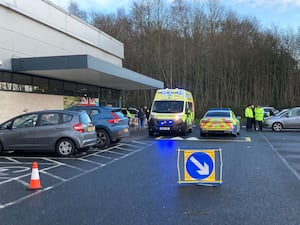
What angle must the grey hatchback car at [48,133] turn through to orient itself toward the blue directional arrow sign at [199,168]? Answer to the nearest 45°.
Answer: approximately 180°

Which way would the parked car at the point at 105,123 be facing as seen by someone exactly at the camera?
facing away from the viewer and to the left of the viewer

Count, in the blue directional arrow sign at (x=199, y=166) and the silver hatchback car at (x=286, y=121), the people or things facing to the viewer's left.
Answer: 1

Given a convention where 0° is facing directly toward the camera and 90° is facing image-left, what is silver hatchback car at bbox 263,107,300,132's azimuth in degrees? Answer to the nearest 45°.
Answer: approximately 90°

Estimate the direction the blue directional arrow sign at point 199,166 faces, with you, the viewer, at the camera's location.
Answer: facing the viewer

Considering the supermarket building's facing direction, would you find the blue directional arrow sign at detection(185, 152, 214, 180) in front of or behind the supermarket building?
in front

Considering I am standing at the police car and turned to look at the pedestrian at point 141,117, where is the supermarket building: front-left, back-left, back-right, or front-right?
front-left

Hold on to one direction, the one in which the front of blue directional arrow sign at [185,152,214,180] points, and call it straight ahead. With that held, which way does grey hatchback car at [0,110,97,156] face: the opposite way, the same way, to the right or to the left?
to the right

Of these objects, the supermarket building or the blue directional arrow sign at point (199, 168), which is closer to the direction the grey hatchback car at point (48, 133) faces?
the supermarket building

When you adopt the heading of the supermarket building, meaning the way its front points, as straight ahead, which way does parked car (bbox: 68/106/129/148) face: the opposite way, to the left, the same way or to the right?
the opposite way

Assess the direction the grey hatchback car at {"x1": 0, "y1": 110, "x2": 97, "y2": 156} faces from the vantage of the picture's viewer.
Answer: facing away from the viewer and to the left of the viewer
